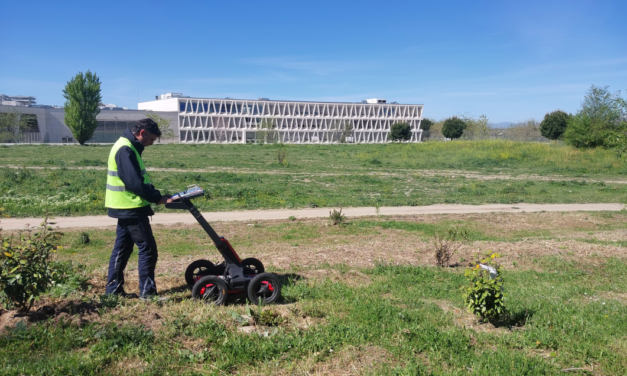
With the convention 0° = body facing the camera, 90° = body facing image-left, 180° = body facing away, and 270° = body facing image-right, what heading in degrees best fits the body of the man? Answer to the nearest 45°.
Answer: approximately 270°

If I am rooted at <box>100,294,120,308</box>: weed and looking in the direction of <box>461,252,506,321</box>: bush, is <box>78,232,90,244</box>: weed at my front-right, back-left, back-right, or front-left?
back-left

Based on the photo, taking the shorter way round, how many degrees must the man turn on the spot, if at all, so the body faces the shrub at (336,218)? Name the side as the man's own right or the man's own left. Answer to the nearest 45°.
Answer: approximately 45° to the man's own left

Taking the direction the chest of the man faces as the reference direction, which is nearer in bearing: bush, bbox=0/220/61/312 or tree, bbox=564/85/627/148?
the tree

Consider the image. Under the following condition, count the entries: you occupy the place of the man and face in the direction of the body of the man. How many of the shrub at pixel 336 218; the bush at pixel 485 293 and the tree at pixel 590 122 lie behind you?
0

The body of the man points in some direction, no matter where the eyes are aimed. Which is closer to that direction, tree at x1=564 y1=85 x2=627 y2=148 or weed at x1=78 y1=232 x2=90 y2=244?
the tree

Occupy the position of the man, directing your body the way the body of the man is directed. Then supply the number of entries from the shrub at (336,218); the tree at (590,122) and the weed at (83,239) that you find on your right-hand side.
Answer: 0

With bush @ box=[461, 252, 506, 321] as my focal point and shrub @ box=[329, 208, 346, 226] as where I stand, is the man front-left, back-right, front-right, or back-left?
front-right

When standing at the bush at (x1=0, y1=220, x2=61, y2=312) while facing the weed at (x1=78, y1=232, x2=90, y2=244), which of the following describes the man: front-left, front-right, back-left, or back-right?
front-right

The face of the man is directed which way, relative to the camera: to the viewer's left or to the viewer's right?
to the viewer's right

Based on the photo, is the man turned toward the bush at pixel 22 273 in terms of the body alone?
no

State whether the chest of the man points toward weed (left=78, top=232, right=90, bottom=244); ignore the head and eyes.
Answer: no

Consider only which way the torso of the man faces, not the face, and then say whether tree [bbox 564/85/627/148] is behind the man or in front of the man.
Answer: in front
